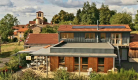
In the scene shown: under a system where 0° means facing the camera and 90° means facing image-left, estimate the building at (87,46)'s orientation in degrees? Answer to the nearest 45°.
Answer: approximately 0°

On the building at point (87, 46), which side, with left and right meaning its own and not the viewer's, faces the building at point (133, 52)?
left

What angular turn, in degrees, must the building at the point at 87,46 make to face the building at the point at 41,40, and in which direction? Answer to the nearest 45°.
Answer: approximately 135° to its right
